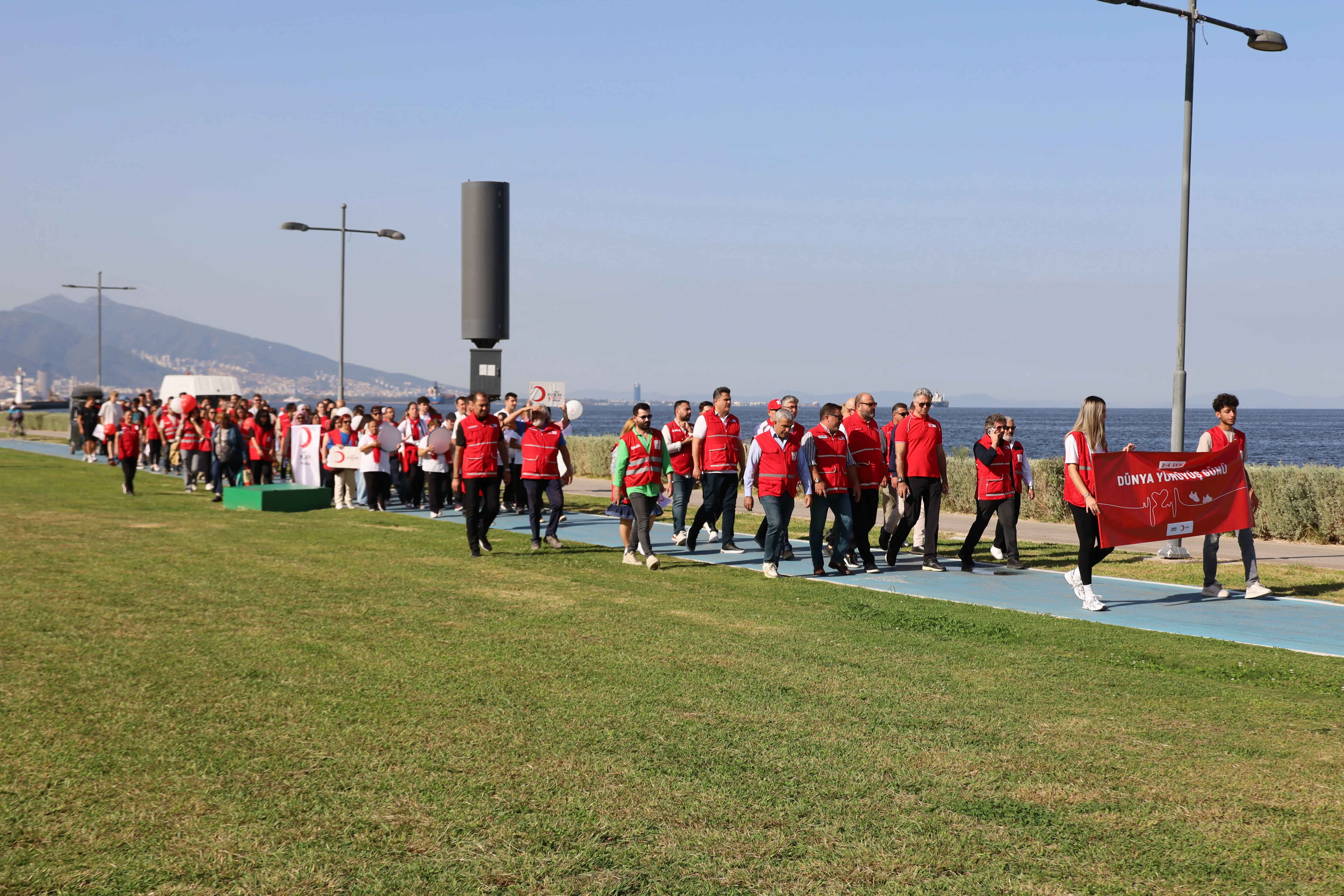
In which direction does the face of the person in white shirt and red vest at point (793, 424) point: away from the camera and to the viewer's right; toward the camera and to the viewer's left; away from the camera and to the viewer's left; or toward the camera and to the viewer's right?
toward the camera and to the viewer's right

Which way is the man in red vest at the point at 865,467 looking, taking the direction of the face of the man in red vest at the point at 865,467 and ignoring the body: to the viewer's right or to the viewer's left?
to the viewer's right

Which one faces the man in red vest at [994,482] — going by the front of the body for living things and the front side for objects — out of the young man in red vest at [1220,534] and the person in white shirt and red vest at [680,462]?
the person in white shirt and red vest

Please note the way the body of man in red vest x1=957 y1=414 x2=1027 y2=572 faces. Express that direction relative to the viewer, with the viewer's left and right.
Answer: facing the viewer and to the right of the viewer

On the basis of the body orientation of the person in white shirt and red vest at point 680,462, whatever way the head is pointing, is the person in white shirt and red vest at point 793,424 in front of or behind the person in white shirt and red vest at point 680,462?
in front

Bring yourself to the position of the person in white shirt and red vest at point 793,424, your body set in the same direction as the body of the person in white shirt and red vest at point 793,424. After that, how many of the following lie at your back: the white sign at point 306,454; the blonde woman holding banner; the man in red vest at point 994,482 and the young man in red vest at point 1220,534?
1

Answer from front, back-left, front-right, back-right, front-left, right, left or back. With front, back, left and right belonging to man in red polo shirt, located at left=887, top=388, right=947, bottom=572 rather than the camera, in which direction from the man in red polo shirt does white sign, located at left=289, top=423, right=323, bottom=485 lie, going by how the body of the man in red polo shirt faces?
back

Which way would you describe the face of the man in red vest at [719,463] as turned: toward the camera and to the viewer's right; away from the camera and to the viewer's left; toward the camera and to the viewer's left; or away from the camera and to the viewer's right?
toward the camera and to the viewer's right

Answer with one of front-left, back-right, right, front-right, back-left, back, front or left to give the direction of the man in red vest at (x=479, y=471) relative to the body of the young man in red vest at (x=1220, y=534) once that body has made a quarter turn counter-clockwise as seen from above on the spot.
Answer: back-left

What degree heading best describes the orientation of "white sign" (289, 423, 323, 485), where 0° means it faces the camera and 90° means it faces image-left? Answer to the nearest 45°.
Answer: approximately 0°

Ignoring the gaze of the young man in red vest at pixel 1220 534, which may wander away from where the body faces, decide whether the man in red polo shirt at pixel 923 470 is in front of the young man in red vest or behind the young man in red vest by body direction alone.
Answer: behind

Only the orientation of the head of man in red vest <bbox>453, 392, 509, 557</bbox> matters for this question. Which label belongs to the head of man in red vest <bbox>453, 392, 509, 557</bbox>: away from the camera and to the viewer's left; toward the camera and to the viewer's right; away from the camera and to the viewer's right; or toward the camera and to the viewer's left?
toward the camera and to the viewer's right

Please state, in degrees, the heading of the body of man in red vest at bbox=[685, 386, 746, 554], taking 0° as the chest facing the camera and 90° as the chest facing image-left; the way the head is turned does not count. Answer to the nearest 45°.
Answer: approximately 315°

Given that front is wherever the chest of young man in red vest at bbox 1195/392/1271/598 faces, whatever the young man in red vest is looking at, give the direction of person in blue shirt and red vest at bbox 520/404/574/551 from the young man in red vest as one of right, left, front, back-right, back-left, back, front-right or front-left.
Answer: back-right

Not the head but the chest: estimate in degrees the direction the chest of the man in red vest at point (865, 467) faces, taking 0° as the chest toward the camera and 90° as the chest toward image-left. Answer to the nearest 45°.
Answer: approximately 315°
